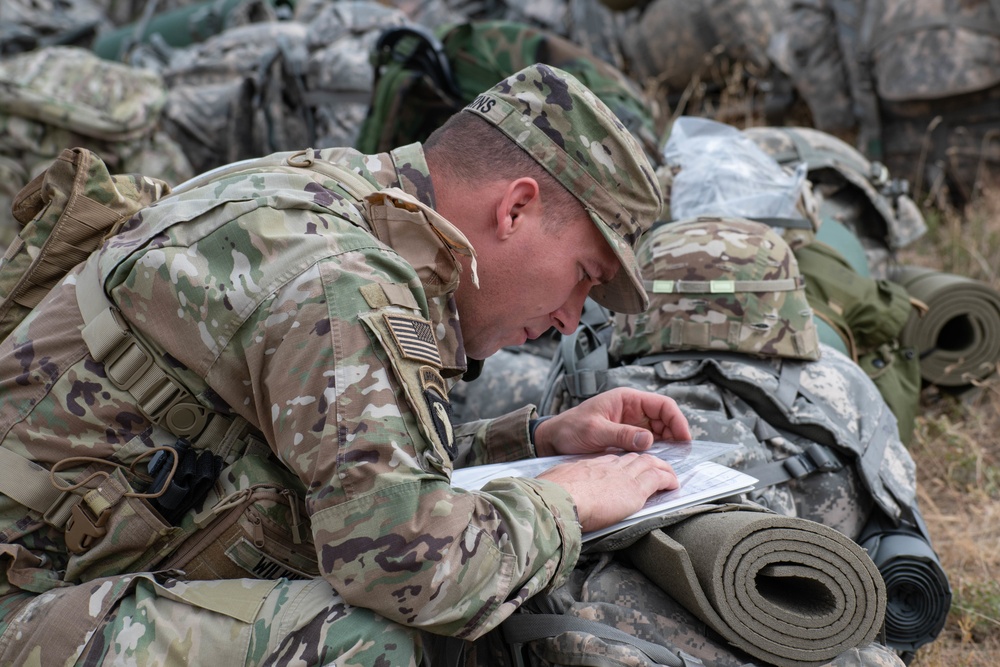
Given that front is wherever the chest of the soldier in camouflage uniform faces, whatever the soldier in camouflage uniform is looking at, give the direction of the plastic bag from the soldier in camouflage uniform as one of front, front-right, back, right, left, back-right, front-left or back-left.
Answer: front-left

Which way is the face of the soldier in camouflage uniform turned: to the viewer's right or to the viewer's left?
to the viewer's right

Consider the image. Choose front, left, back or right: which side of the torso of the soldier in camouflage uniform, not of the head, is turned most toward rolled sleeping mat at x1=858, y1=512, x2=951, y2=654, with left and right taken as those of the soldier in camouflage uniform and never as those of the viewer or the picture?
front

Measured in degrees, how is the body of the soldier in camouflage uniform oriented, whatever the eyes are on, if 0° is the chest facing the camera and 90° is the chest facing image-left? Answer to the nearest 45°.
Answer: approximately 270°

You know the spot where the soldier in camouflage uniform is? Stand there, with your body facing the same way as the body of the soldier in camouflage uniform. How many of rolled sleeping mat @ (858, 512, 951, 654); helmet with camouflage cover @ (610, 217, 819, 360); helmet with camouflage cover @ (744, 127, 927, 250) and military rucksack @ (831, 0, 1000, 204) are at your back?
0

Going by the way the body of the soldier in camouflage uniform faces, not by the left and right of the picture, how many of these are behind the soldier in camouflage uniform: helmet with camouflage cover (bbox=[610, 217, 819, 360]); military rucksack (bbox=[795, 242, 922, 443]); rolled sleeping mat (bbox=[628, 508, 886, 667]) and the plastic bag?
0

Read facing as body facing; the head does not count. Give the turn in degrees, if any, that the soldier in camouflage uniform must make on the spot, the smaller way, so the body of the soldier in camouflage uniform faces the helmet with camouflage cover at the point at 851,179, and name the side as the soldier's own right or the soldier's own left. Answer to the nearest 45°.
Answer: approximately 45° to the soldier's own left

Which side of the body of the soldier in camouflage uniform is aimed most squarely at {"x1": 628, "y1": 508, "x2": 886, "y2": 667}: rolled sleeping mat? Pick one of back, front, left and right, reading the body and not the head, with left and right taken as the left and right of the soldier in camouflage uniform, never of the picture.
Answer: front

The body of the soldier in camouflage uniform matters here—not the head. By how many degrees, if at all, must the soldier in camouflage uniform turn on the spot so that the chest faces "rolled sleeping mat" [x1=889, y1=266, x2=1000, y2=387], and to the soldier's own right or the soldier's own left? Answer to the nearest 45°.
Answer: approximately 45° to the soldier's own left
